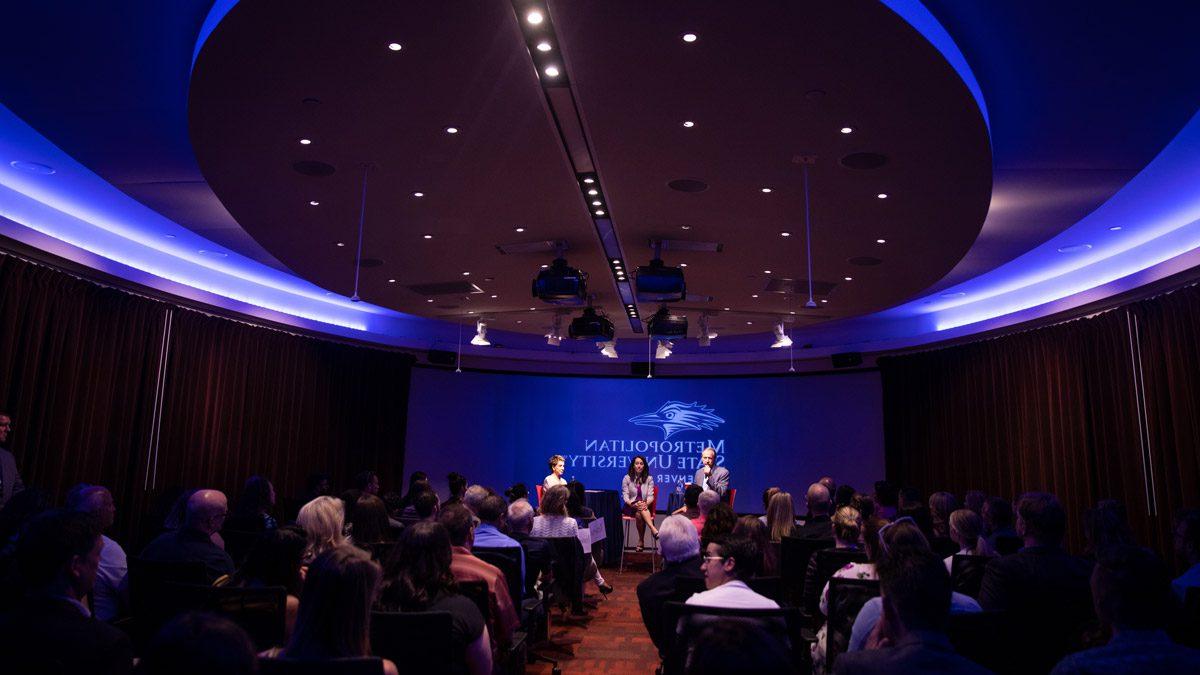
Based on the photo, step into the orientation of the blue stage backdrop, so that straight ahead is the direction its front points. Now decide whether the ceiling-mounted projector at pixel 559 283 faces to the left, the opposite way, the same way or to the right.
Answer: the opposite way

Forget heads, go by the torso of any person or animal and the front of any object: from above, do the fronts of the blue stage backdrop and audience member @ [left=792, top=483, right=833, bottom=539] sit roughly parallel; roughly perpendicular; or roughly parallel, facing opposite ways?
roughly parallel, facing opposite ways

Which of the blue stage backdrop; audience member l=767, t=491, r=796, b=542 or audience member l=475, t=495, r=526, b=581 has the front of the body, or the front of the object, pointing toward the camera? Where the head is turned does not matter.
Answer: the blue stage backdrop

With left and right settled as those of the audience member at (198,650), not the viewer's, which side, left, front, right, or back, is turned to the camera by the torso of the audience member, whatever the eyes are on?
back

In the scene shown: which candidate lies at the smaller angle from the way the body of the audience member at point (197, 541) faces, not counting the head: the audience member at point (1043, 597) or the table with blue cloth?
the table with blue cloth

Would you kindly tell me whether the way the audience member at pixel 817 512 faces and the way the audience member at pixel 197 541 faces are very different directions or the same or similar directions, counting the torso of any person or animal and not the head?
same or similar directions

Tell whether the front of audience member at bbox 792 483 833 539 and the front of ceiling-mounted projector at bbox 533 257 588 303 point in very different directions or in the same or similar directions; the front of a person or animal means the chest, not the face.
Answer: same or similar directions

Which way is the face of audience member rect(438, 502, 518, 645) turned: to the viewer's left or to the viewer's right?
to the viewer's right

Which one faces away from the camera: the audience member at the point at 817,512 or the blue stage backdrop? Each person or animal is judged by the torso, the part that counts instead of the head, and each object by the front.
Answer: the audience member

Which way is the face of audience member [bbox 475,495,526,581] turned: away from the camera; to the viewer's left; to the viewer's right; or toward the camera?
away from the camera

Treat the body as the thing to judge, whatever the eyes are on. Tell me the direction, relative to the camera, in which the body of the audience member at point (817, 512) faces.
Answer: away from the camera

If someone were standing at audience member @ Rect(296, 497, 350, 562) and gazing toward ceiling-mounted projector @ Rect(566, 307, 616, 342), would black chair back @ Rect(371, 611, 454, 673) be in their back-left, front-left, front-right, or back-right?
back-right

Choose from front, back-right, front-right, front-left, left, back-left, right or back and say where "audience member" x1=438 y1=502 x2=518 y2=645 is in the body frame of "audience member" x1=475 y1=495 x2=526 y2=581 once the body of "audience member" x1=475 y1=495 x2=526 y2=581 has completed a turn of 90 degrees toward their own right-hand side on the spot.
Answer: right

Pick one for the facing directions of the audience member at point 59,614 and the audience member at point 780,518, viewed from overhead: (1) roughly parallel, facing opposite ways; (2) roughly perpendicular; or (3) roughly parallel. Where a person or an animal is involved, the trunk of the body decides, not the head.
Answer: roughly parallel

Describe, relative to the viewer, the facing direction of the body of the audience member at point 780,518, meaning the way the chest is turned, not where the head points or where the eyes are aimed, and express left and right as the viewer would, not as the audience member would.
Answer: facing away from the viewer

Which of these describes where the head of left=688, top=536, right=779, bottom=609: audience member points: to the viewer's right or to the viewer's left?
to the viewer's left

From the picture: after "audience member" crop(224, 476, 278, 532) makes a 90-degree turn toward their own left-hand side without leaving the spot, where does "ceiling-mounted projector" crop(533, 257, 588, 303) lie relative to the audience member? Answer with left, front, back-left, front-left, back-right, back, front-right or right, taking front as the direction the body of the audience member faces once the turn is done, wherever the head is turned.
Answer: back-right

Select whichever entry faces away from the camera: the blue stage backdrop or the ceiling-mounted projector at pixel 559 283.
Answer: the ceiling-mounted projector

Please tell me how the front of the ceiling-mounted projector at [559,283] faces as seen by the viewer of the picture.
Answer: facing away from the viewer
